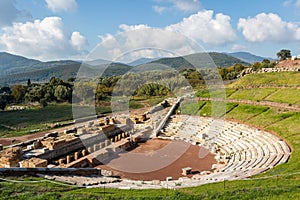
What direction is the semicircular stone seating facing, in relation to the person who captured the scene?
facing to the left of the viewer
